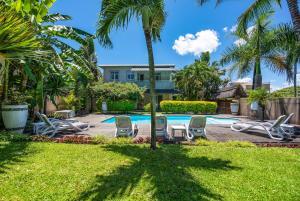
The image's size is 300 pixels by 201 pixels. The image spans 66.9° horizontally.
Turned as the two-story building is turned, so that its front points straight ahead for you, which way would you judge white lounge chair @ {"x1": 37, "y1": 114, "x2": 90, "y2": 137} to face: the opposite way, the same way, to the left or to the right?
to the left

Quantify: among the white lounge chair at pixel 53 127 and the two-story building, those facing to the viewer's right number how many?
1

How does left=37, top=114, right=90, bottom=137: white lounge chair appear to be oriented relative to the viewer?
to the viewer's right

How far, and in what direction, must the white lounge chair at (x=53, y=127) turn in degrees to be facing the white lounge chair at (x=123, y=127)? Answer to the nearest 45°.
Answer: approximately 45° to its right

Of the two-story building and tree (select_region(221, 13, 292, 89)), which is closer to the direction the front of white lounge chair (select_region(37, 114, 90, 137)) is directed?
the tree

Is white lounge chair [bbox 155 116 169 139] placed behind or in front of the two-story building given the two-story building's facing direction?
in front

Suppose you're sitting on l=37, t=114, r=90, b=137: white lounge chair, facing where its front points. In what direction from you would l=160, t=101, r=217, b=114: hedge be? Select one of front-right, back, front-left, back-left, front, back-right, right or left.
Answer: front-left

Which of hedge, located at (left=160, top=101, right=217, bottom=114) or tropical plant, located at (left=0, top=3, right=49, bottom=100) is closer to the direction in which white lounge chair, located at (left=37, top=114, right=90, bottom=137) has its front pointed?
the hedge

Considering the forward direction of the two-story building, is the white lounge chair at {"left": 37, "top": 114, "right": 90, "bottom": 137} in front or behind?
in front

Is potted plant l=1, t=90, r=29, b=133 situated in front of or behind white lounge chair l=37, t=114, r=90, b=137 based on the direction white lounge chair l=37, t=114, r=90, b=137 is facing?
behind

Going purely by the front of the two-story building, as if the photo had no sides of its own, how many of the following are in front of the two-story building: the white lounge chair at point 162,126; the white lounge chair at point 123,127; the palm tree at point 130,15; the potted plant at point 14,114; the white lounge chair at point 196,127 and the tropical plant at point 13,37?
6
